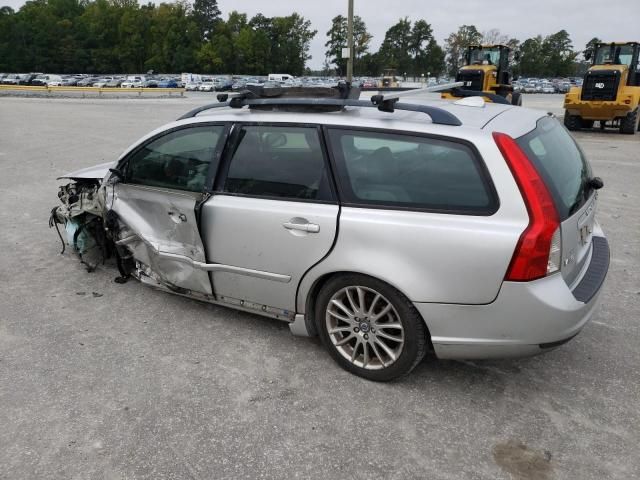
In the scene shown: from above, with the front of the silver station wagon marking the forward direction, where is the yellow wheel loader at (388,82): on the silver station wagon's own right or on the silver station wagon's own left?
on the silver station wagon's own right

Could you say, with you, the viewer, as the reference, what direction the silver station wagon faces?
facing away from the viewer and to the left of the viewer

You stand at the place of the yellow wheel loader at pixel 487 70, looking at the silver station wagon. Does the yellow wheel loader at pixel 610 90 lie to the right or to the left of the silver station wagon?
left

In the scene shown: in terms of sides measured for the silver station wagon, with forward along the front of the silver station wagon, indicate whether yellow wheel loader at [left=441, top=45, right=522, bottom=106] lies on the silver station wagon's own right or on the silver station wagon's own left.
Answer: on the silver station wagon's own right

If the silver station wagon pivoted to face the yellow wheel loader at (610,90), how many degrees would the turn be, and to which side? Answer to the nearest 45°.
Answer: approximately 90° to its right
